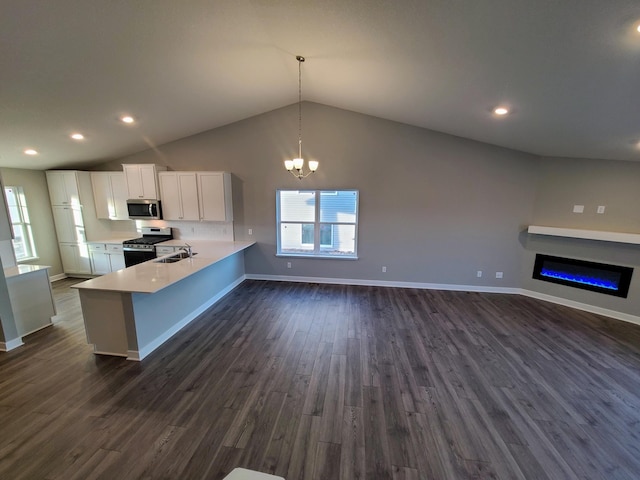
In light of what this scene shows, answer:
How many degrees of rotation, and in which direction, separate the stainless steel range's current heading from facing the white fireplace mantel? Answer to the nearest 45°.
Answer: approximately 90° to its left

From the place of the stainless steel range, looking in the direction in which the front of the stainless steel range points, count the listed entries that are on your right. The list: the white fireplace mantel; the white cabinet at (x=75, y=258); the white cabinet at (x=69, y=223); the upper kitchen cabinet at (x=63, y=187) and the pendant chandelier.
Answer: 3

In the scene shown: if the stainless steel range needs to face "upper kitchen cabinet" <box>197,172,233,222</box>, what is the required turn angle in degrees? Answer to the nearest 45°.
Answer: approximately 90° to its left

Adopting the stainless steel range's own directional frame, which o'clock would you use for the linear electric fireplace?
The linear electric fireplace is roughly at 9 o'clock from the stainless steel range.

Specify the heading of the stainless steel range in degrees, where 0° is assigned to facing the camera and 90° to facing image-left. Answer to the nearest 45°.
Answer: approximately 45°

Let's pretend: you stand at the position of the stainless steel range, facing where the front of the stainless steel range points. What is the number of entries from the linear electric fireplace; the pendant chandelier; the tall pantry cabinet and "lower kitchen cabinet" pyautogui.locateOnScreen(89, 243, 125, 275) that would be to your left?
2

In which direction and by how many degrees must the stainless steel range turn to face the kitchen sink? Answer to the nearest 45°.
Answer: approximately 45° to its left

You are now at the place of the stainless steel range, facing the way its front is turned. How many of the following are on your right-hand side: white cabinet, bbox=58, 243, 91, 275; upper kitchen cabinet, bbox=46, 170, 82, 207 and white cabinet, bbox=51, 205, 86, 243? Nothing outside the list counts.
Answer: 3

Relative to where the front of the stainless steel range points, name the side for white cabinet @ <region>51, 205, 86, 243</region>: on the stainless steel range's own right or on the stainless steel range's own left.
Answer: on the stainless steel range's own right

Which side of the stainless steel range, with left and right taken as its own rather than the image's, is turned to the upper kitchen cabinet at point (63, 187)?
right
